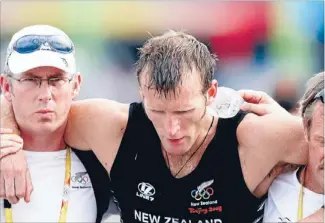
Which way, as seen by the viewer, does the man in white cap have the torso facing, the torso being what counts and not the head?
toward the camera

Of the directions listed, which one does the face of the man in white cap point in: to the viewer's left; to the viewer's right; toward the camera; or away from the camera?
toward the camera
